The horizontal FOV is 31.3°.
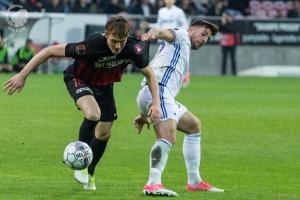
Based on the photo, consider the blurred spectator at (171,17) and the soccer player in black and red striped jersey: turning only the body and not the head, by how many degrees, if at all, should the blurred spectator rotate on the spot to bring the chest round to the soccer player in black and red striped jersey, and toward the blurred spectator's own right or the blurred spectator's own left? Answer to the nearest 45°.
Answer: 0° — they already face them

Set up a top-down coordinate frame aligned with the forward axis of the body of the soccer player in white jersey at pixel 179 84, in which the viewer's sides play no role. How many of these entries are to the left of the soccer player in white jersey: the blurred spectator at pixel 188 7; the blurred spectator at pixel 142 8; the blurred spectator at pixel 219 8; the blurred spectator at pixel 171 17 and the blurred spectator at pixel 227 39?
5

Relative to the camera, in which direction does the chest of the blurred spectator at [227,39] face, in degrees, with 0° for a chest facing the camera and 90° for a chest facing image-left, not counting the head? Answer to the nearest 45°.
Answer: approximately 0°

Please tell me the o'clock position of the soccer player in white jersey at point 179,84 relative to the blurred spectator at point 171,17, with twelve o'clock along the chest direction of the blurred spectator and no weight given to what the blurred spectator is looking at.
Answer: The soccer player in white jersey is roughly at 12 o'clock from the blurred spectator.

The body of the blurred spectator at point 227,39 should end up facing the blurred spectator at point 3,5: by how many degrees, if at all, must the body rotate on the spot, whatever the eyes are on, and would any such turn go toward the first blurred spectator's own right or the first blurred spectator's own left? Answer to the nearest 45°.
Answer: approximately 90° to the first blurred spectator's own right

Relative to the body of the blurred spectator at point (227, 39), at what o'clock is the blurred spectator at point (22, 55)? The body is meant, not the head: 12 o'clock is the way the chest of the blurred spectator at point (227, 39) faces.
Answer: the blurred spectator at point (22, 55) is roughly at 2 o'clock from the blurred spectator at point (227, 39).

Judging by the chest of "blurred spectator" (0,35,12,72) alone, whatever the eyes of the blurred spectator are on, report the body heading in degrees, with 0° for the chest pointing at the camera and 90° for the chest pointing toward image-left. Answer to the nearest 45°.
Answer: approximately 315°

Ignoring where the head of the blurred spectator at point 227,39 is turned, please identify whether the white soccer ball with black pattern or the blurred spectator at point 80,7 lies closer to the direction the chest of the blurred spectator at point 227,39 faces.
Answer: the white soccer ball with black pattern
